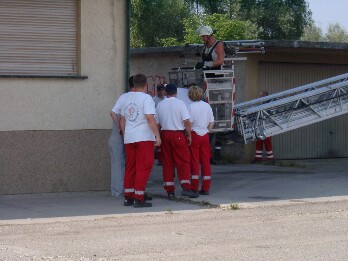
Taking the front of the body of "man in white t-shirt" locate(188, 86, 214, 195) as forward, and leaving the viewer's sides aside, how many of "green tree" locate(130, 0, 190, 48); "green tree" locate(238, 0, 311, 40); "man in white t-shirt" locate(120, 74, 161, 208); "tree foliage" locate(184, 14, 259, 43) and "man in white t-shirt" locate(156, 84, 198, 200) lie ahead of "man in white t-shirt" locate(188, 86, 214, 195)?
3

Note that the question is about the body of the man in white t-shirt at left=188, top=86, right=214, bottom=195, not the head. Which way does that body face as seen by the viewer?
away from the camera

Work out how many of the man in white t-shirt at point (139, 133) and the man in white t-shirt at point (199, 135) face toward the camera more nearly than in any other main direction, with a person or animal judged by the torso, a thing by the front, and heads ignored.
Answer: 0

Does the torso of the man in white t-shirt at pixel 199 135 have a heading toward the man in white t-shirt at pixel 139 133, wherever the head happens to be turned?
no

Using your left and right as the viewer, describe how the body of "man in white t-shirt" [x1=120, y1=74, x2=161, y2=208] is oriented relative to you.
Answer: facing away from the viewer and to the right of the viewer

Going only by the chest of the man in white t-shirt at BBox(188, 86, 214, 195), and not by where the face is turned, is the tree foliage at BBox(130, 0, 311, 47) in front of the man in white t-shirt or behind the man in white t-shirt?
in front

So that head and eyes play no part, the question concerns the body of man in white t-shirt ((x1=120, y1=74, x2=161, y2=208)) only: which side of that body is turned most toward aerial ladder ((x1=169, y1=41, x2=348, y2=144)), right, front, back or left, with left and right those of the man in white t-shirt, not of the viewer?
front

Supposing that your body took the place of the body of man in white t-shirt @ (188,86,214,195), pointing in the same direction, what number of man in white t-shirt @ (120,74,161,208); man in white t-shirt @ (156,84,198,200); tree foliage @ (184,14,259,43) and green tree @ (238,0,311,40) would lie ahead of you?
2

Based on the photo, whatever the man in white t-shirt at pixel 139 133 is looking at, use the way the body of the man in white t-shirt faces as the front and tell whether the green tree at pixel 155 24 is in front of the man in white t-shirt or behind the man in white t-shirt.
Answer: in front

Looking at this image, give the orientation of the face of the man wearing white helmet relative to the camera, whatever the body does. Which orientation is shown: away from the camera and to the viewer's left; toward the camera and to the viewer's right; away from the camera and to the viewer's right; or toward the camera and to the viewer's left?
toward the camera and to the viewer's left
